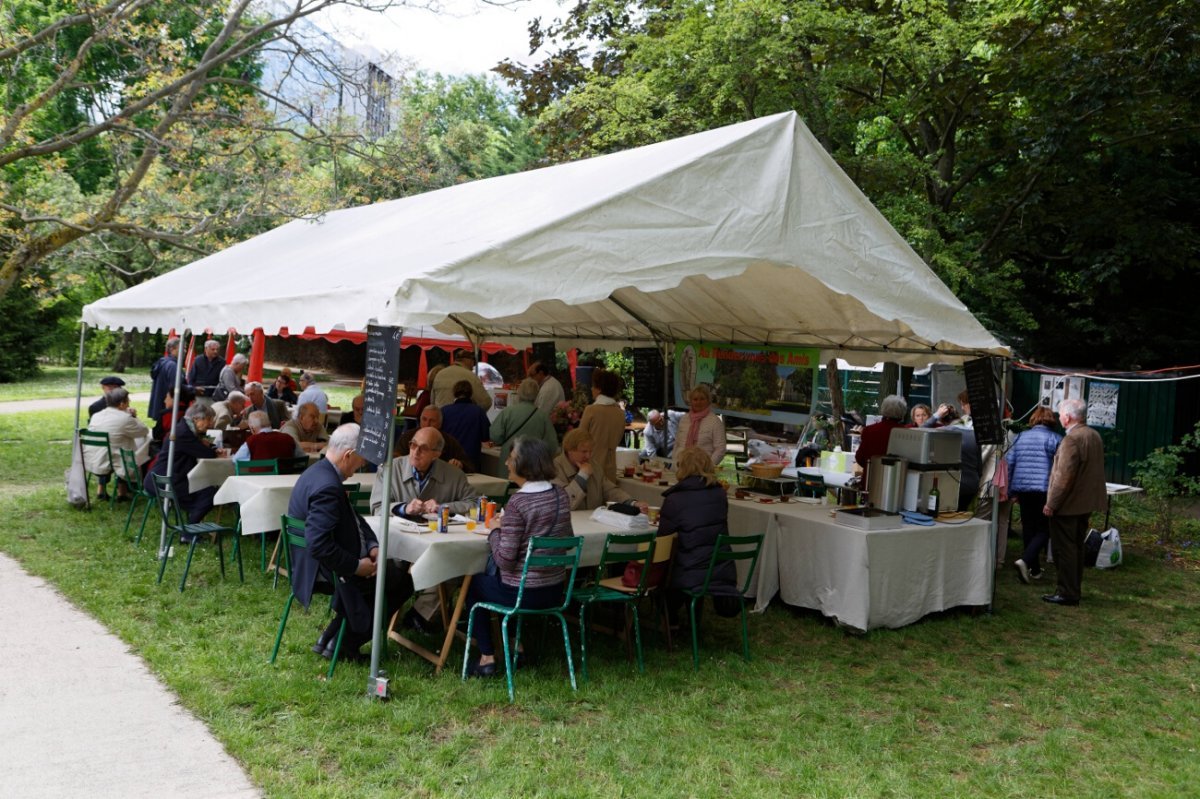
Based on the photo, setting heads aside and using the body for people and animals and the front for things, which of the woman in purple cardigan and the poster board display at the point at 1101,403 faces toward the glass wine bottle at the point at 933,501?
the poster board display

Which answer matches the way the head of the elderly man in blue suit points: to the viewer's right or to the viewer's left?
to the viewer's right

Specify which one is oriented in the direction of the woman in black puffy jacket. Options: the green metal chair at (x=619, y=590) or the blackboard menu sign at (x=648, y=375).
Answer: the blackboard menu sign
